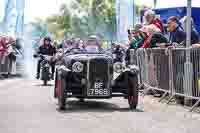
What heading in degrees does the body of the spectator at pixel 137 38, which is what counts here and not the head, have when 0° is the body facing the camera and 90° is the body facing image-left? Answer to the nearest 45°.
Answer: approximately 45°

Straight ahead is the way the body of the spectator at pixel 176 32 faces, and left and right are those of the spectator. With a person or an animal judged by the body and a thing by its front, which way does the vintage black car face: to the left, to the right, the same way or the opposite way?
to the left

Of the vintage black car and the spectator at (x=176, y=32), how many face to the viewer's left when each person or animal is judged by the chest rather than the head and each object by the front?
1

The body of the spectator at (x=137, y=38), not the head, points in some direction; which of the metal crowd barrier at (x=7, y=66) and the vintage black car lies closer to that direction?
the vintage black car

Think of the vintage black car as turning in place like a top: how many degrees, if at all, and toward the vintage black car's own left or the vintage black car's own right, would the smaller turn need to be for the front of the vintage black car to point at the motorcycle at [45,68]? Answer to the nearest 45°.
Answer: approximately 180°

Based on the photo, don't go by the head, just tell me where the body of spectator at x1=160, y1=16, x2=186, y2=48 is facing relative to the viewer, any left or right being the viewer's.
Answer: facing to the left of the viewer

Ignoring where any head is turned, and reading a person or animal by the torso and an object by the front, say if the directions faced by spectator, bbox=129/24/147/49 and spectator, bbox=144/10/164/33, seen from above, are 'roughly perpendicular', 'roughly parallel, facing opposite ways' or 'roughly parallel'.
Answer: roughly parallel

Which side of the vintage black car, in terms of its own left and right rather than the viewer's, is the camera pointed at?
front

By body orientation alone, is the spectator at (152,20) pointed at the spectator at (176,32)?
no

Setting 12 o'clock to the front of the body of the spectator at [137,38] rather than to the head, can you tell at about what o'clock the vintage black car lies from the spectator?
The vintage black car is roughly at 11 o'clock from the spectator.

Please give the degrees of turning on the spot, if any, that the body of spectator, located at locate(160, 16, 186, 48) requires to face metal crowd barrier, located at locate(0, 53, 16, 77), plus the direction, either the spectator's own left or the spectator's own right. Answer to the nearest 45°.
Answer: approximately 45° to the spectator's own right

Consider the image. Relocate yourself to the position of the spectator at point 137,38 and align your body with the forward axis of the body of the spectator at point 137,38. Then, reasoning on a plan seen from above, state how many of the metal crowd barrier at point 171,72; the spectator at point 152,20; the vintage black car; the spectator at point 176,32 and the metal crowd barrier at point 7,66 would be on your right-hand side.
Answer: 1

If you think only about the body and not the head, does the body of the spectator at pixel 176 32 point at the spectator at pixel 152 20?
no

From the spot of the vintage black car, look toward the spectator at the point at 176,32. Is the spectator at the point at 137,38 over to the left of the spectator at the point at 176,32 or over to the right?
left
